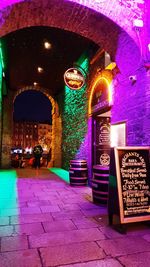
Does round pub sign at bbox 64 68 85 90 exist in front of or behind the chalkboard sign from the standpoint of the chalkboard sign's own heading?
behind

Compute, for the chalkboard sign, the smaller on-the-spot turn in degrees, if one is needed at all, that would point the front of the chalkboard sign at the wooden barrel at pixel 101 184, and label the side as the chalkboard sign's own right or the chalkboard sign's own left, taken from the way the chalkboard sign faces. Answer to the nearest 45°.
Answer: approximately 135° to the chalkboard sign's own right

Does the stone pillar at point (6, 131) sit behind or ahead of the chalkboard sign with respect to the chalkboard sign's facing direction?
behind

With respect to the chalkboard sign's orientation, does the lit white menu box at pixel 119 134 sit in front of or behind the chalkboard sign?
behind

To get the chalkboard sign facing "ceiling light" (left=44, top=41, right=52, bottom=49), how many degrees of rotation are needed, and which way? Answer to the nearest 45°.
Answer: approximately 135° to its right

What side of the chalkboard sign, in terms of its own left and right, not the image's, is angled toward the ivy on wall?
back

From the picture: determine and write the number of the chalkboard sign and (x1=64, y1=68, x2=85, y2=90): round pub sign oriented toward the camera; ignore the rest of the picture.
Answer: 2

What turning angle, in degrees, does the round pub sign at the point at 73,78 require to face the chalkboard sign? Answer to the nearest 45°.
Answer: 0° — it already faces it

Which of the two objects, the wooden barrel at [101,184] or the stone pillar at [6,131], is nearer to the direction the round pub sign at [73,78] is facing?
the wooden barrel
